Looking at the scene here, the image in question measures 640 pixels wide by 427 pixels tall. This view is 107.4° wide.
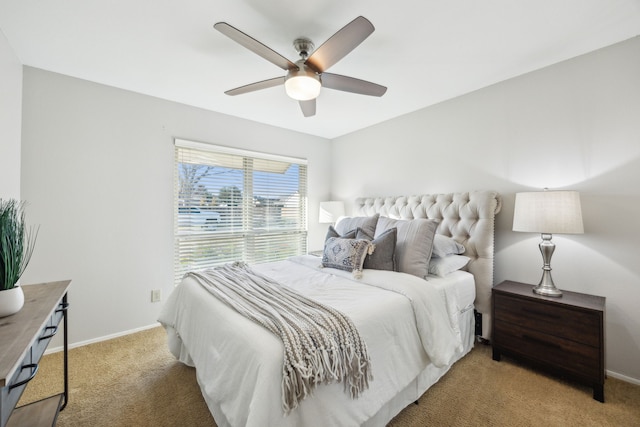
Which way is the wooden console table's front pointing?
to the viewer's right

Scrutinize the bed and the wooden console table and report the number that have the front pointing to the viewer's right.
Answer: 1

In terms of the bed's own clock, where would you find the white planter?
The white planter is roughly at 1 o'clock from the bed.

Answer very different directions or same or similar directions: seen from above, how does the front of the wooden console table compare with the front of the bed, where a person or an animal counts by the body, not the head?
very different directions
